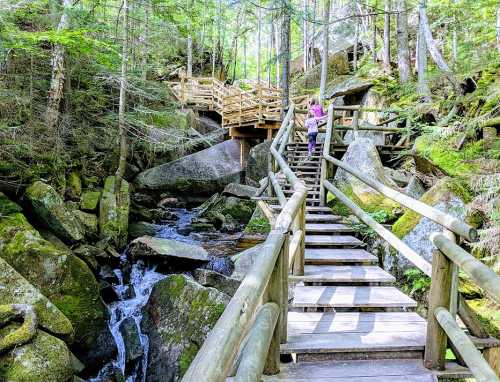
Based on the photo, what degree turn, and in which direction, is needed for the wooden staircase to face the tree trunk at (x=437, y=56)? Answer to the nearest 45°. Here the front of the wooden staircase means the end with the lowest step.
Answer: approximately 180°

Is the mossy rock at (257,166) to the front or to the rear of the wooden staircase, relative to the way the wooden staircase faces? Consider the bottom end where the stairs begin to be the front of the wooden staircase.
to the rear

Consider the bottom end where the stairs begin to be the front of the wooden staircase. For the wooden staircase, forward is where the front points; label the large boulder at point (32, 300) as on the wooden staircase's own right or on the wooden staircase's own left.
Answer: on the wooden staircase's own right

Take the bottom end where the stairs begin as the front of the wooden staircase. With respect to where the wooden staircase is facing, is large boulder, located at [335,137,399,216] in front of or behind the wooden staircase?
behind

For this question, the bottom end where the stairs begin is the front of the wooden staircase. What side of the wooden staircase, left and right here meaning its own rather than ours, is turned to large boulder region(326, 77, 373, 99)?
back

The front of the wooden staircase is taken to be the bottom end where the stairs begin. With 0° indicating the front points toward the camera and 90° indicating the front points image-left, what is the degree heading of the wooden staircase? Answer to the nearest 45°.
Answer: approximately 0°

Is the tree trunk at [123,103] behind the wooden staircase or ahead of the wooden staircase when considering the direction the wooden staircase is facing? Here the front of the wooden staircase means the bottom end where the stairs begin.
behind
